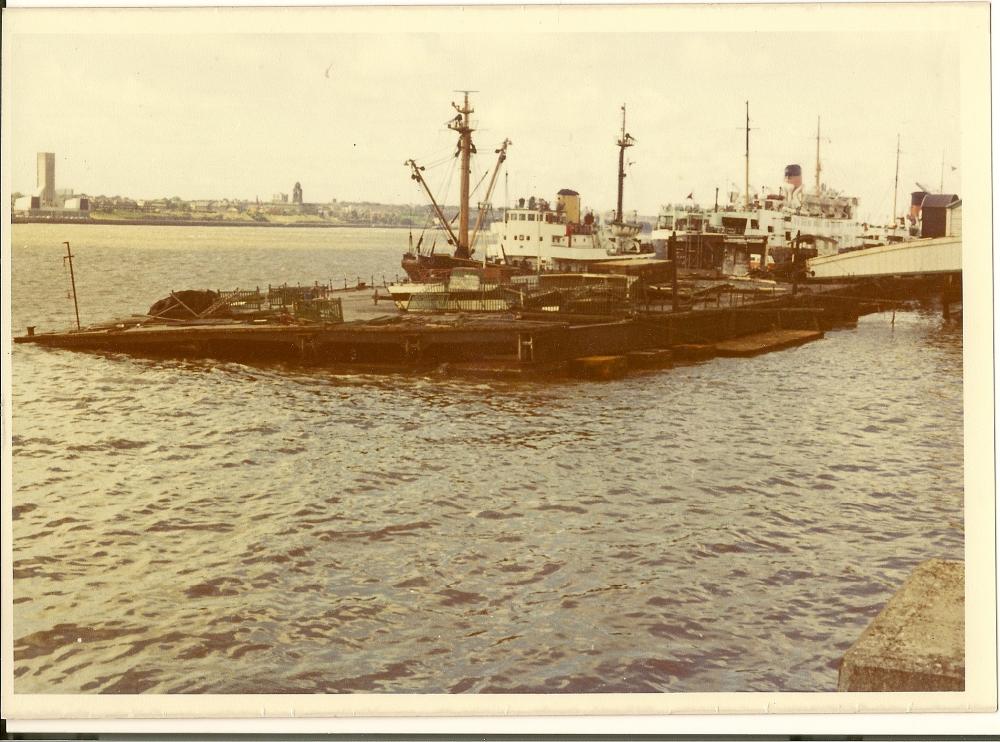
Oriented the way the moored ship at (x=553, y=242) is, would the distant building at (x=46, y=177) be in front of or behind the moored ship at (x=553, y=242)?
in front

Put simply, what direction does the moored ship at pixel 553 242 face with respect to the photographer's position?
facing the viewer and to the left of the viewer

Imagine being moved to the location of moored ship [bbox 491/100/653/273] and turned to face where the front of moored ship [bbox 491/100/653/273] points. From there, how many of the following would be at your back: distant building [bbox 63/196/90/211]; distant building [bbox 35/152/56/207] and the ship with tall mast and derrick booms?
0
